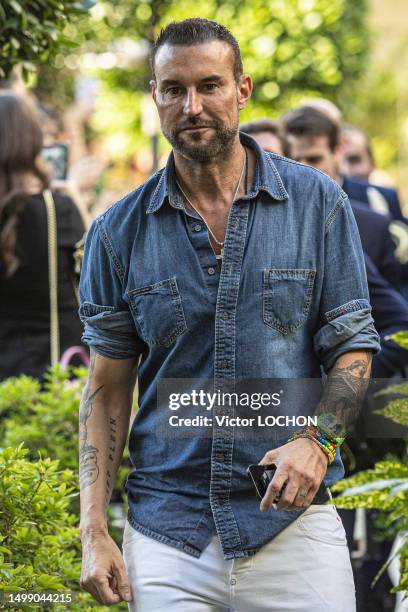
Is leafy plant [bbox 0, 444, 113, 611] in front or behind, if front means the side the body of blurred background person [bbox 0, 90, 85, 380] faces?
behind

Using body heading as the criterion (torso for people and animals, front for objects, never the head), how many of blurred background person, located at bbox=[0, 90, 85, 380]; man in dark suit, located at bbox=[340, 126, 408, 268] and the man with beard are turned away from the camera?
1

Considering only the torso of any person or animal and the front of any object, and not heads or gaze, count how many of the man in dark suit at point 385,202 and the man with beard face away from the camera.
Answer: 0

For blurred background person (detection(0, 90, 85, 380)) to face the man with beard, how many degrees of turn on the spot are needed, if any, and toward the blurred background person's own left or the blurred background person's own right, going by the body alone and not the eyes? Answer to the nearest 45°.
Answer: approximately 180°

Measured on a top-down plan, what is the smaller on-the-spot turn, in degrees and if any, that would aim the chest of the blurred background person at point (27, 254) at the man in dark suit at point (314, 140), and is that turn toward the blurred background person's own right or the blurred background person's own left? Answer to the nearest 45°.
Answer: approximately 90° to the blurred background person's own right

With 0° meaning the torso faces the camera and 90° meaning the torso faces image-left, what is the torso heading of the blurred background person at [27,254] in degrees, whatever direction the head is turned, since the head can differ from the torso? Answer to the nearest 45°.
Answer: approximately 180°
